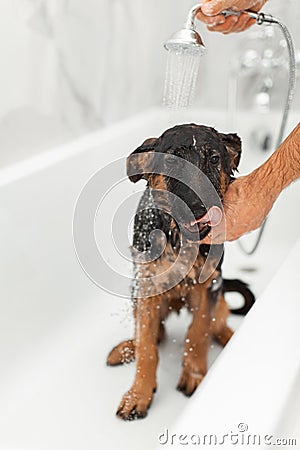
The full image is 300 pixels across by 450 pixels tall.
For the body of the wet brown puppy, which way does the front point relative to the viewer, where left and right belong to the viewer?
facing the viewer
